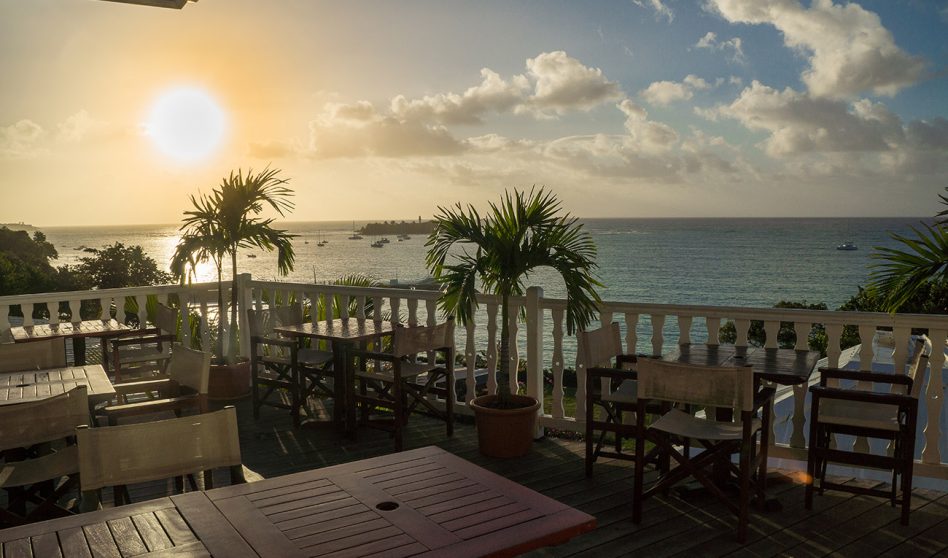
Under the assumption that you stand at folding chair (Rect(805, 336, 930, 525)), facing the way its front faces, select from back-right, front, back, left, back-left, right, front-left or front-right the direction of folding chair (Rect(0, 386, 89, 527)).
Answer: front-left

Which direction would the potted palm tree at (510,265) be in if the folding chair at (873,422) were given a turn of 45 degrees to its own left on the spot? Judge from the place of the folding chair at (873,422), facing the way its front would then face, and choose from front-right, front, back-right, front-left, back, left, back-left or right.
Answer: front-right

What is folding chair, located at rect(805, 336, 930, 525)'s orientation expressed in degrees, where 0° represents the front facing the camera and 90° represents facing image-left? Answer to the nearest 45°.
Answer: approximately 90°

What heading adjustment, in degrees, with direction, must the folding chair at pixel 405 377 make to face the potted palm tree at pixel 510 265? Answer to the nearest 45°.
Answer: approximately 180°

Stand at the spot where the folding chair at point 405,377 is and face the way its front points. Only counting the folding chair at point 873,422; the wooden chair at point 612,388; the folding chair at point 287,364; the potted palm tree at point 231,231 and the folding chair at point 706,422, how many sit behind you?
3

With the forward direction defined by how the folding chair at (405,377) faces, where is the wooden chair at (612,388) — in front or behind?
behind

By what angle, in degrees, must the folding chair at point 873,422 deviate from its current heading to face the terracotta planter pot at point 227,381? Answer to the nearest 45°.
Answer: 0° — it already faces it

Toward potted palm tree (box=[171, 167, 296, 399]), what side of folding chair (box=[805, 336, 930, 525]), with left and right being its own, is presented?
front

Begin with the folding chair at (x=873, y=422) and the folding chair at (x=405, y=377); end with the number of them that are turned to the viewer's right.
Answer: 0

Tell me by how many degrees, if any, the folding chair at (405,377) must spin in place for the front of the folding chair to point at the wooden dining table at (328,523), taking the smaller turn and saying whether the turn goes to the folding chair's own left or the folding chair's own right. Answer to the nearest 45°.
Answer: approximately 135° to the folding chair's own left

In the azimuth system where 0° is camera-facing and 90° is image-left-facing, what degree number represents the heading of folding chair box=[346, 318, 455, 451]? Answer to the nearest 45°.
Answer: approximately 135°

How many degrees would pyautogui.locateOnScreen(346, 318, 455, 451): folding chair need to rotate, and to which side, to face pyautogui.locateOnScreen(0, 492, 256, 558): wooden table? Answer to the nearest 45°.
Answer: approximately 135° to its left

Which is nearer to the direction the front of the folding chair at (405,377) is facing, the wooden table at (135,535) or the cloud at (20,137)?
the cloud

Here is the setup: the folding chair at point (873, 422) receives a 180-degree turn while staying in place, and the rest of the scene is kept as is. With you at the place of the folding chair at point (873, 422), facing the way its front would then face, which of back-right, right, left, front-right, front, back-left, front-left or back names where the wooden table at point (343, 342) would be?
back

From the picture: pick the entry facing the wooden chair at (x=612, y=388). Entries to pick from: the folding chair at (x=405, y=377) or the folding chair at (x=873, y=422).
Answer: the folding chair at (x=873, y=422)
